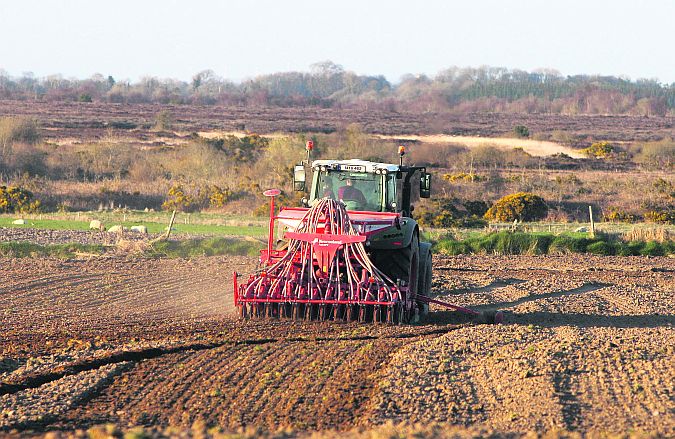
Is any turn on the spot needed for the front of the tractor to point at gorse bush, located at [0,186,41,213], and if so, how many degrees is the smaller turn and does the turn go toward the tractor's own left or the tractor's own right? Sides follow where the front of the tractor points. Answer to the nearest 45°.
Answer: approximately 45° to the tractor's own left

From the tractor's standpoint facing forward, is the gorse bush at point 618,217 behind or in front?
in front

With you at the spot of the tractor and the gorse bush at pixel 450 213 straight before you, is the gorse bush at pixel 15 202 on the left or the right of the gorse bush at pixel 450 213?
left

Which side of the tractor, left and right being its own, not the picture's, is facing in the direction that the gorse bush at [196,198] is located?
front

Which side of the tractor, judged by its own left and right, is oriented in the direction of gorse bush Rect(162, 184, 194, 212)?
front

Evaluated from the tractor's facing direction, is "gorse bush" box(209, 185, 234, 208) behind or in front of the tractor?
in front

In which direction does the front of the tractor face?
away from the camera

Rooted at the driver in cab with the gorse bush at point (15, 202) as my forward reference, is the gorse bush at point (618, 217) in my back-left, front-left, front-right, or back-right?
front-right
